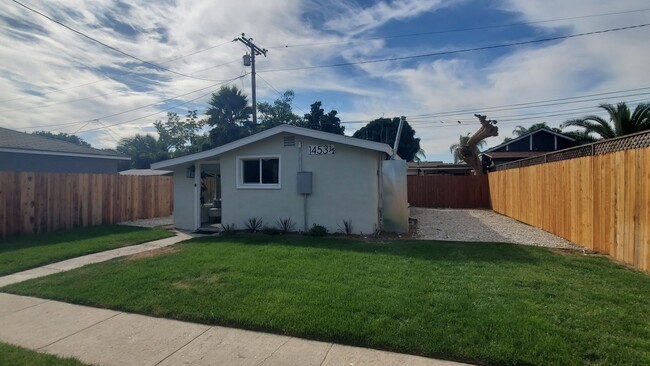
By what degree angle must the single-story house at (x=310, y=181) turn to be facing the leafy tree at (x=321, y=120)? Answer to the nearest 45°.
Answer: approximately 180°

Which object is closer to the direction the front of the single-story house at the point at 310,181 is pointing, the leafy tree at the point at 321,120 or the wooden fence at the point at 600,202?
the wooden fence

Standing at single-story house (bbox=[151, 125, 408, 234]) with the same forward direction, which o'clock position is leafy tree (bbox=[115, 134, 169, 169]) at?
The leafy tree is roughly at 5 o'clock from the single-story house.

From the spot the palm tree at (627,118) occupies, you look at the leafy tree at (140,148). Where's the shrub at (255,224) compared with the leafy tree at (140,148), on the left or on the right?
left

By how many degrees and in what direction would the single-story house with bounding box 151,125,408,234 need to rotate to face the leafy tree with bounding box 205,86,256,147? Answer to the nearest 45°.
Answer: approximately 180°

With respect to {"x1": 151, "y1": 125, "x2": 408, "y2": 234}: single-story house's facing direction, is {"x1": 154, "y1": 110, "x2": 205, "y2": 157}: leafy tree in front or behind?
behind

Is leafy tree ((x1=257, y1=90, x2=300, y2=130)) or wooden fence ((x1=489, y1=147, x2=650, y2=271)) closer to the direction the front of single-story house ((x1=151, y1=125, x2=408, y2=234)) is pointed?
the wooden fence

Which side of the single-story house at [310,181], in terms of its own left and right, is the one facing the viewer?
front

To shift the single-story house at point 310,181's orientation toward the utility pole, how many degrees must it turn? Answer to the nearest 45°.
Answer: approximately 180°

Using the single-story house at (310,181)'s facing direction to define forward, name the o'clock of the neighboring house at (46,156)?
The neighboring house is roughly at 4 o'clock from the single-story house.

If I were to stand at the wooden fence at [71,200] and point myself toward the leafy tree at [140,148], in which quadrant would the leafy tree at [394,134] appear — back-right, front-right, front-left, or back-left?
front-right

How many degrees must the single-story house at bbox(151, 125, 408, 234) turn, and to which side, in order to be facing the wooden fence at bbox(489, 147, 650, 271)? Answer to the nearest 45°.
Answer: approximately 45° to its left
